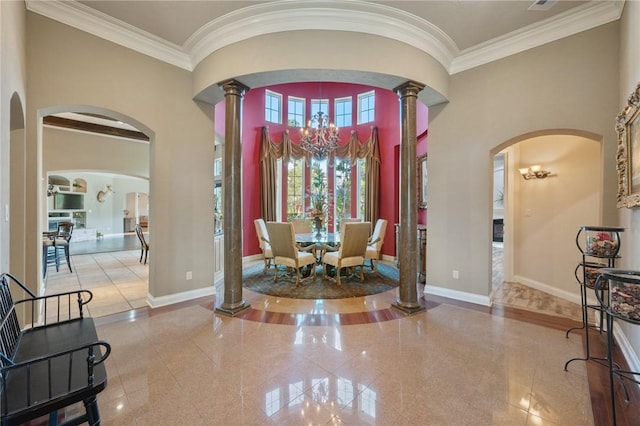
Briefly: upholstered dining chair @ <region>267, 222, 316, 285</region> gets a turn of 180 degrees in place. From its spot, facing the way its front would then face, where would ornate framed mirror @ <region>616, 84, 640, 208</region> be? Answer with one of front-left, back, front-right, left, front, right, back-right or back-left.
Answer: left

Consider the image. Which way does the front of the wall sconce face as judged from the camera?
facing the viewer and to the left of the viewer

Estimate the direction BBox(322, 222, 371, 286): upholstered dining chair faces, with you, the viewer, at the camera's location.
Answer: facing away from the viewer and to the left of the viewer

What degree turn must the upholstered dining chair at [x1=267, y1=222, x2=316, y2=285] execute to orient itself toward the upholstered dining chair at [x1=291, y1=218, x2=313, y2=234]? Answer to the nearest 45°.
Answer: approximately 45° to its left

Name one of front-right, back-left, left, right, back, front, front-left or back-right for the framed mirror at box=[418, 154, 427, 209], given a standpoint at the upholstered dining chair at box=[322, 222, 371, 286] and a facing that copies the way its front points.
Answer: right

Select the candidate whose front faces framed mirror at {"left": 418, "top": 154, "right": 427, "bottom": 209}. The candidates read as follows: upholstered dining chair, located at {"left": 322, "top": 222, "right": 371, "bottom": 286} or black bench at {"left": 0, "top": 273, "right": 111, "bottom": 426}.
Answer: the black bench

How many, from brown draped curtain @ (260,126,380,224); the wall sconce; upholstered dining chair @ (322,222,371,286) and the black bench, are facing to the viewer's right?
1

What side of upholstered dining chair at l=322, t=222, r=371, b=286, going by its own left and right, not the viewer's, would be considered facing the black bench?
left

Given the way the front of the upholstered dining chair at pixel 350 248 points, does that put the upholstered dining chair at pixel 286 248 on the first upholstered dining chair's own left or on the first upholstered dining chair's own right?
on the first upholstered dining chair's own left

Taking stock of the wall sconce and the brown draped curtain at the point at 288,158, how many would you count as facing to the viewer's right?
0

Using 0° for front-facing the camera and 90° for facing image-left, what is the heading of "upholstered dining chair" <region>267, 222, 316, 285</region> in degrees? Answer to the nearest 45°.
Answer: approximately 225°

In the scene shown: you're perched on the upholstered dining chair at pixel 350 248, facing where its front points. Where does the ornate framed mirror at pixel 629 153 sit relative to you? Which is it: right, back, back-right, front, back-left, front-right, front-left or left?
back

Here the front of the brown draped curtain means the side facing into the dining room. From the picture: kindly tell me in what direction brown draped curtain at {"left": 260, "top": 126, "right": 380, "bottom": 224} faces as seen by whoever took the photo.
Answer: facing the viewer

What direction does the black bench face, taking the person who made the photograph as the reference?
facing to the right of the viewer

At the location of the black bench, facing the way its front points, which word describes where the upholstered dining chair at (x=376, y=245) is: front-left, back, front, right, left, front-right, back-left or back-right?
front

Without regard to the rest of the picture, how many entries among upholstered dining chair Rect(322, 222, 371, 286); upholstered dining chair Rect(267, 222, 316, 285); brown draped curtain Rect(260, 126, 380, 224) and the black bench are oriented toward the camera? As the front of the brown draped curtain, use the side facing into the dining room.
1

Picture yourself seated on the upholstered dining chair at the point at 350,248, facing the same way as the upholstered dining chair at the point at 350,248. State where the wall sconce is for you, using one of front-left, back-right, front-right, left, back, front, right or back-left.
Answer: back-right
